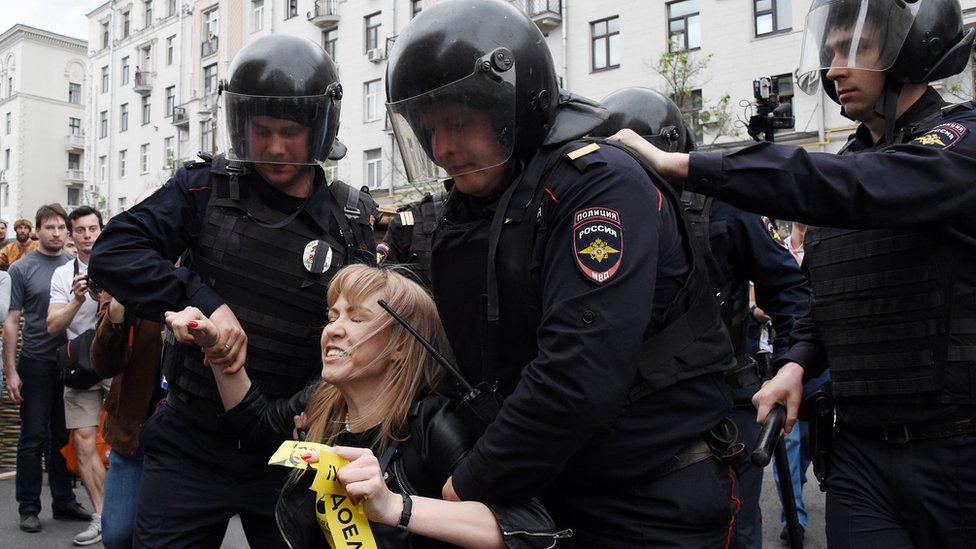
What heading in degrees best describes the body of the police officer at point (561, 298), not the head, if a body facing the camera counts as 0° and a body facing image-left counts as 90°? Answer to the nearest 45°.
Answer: approximately 45°

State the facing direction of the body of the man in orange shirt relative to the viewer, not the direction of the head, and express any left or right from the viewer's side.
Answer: facing the viewer

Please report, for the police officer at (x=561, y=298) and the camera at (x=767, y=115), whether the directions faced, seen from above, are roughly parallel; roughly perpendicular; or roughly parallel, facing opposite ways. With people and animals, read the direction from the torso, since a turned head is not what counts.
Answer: roughly parallel

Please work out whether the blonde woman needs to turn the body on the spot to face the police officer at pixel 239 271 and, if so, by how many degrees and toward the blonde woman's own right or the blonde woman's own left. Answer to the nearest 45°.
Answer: approximately 90° to the blonde woman's own right

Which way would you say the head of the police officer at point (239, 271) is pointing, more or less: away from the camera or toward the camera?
toward the camera

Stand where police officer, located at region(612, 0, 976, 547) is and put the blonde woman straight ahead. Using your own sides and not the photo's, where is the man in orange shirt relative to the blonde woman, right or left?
right

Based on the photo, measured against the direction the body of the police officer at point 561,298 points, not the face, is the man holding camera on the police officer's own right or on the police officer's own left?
on the police officer's own right

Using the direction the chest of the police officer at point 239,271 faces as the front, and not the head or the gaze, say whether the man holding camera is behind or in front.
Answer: behind

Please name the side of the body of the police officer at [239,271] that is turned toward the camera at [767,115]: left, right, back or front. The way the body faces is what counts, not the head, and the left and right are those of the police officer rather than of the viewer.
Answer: left

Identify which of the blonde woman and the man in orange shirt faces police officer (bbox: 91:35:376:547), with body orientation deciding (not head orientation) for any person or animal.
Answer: the man in orange shirt

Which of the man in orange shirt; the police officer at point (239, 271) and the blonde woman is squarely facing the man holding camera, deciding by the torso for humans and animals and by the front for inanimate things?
the man in orange shirt

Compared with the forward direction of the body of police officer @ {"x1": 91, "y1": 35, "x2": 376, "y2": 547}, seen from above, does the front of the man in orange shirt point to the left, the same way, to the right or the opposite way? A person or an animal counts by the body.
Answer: the same way

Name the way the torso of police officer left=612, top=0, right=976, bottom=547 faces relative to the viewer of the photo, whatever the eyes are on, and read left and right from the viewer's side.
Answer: facing the viewer and to the left of the viewer

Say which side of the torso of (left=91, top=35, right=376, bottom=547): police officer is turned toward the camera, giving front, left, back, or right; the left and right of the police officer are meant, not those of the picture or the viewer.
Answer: front

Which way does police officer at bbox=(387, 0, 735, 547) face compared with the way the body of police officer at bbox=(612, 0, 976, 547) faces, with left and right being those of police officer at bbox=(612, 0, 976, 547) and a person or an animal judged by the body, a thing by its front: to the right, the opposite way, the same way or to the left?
the same way

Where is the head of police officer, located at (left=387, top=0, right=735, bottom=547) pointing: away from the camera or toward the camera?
toward the camera
